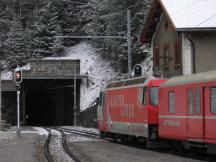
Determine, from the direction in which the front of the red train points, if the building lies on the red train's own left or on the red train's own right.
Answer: on the red train's own right

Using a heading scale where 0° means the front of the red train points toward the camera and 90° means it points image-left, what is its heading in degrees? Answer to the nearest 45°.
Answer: approximately 135°
